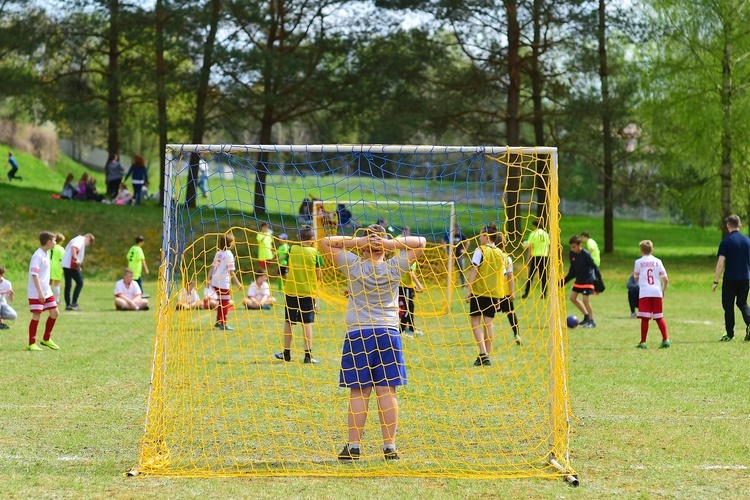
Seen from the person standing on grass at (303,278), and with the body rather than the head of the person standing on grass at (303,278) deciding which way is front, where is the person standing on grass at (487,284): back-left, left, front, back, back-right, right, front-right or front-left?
right

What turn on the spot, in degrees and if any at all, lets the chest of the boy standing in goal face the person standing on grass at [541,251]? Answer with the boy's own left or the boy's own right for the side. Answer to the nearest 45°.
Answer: approximately 45° to the boy's own right

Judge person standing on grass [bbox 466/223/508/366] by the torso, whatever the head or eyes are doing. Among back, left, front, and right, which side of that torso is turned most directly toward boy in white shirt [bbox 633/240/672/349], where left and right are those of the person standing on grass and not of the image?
right

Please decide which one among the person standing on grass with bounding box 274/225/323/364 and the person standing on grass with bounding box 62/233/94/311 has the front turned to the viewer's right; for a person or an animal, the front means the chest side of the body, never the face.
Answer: the person standing on grass with bounding box 62/233/94/311

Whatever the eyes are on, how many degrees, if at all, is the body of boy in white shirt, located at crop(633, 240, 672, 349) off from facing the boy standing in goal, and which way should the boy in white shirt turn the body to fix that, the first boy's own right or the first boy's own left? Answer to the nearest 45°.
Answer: approximately 180°

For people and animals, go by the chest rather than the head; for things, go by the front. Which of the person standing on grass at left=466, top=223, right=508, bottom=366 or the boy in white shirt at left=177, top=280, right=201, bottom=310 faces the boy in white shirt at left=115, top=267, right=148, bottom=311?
the person standing on grass

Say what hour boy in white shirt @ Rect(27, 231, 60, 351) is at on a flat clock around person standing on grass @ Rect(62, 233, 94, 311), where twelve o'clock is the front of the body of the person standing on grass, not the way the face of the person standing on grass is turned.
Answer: The boy in white shirt is roughly at 3 o'clock from the person standing on grass.

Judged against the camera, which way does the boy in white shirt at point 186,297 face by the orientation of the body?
toward the camera

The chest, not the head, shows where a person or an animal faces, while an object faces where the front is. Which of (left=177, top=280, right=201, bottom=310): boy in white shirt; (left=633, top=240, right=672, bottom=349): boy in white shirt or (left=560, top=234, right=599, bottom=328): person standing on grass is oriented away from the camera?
(left=633, top=240, right=672, bottom=349): boy in white shirt

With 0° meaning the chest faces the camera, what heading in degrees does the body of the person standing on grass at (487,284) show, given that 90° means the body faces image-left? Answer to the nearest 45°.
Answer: approximately 135°

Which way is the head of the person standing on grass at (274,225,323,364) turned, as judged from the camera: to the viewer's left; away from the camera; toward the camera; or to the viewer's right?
away from the camera

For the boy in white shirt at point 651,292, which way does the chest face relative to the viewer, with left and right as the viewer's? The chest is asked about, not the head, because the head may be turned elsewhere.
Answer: facing away from the viewer

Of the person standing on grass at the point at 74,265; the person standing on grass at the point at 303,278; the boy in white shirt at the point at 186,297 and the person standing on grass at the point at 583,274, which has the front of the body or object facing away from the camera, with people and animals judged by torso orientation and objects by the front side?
the person standing on grass at the point at 303,278

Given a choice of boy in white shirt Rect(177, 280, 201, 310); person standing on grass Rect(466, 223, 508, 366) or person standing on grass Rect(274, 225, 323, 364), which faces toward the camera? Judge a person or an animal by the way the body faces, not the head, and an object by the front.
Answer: the boy in white shirt

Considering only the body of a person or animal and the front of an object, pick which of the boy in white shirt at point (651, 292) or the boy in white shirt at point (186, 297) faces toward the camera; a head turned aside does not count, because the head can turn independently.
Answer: the boy in white shirt at point (186, 297)

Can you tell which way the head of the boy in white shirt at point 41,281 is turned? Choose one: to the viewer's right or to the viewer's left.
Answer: to the viewer's right

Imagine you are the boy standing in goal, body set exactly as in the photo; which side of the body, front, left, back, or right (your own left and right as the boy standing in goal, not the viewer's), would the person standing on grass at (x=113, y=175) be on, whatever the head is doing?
front

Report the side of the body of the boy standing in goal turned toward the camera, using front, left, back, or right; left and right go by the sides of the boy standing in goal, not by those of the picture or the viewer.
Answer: back

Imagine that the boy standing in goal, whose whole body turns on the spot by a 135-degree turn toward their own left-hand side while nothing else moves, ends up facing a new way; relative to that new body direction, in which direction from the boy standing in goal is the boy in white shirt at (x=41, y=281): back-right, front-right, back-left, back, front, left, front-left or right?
right
